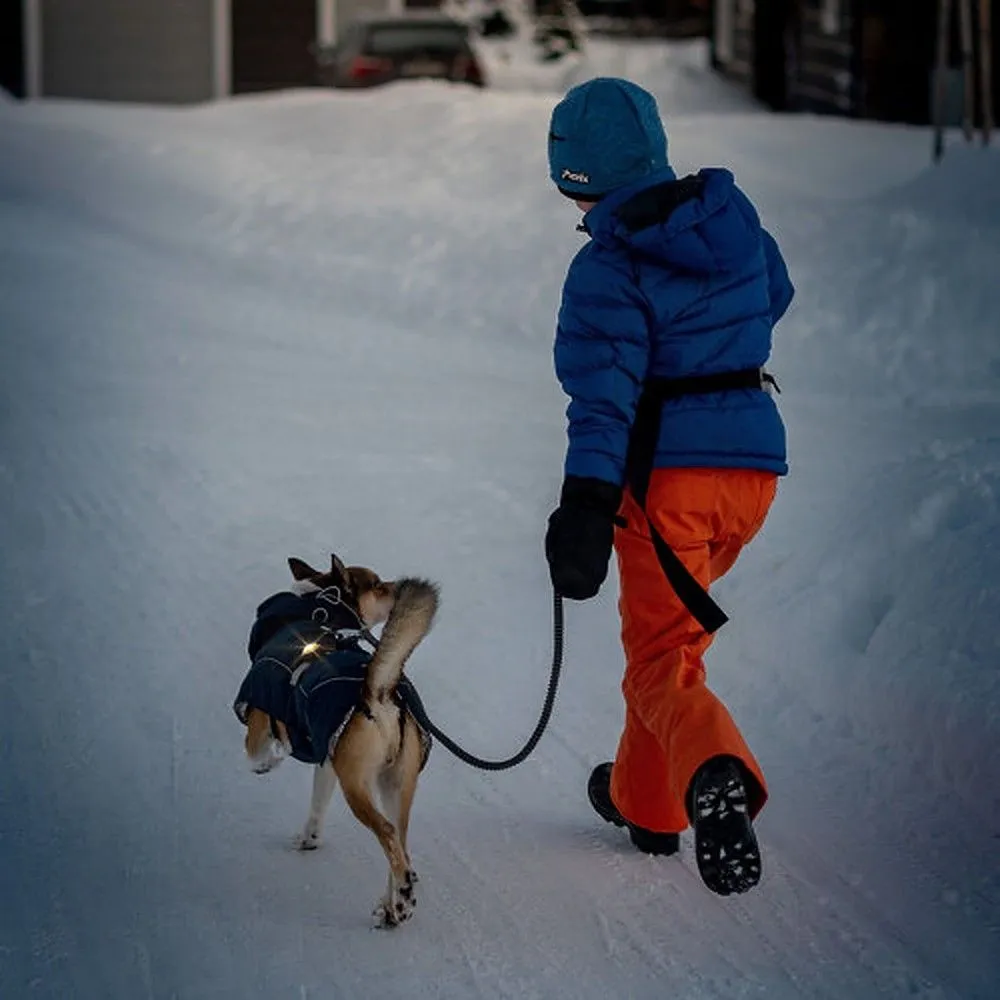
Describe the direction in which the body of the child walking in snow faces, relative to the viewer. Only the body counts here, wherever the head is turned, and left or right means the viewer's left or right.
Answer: facing away from the viewer and to the left of the viewer

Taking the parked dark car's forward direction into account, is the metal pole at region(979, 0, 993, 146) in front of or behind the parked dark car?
behind

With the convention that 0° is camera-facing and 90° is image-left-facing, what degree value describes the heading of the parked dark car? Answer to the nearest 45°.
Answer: approximately 135°

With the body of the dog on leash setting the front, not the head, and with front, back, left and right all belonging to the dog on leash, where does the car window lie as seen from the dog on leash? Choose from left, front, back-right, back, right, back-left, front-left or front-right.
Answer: front-right

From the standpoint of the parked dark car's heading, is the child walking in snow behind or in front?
behind

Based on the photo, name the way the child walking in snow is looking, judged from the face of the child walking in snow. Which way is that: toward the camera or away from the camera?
away from the camera

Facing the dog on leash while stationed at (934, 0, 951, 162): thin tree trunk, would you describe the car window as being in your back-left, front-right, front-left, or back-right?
back-right

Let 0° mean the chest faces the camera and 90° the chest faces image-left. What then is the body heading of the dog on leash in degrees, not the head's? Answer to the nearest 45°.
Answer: approximately 135°

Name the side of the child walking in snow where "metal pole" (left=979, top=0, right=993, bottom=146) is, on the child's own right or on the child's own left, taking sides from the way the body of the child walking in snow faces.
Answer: on the child's own right

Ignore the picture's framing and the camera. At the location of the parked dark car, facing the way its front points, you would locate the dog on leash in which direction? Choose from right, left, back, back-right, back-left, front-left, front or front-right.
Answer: back-left
